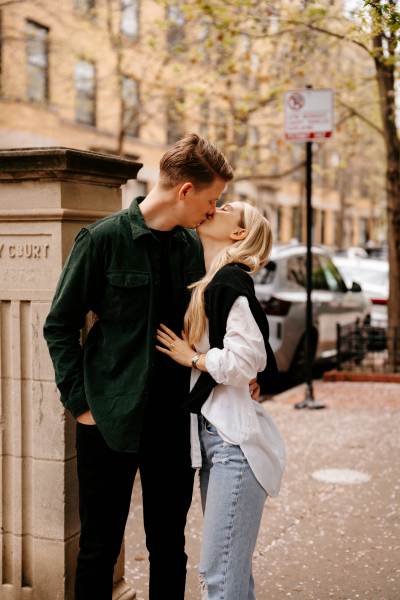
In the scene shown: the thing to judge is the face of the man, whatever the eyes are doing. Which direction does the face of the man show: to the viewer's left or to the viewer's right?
to the viewer's right

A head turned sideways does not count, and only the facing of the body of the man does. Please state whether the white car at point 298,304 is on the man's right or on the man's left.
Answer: on the man's left

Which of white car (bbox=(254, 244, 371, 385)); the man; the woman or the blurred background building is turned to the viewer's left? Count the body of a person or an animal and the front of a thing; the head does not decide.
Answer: the woman

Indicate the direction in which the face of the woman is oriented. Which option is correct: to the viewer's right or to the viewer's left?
to the viewer's left

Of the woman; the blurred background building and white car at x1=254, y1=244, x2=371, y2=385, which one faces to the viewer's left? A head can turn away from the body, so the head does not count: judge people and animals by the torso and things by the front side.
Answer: the woman

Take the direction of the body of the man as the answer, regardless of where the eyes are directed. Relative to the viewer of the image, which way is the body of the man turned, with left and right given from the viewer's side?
facing the viewer and to the right of the viewer

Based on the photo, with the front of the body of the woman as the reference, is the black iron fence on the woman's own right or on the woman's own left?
on the woman's own right

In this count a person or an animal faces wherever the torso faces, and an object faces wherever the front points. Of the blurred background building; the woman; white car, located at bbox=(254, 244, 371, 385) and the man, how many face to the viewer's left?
1

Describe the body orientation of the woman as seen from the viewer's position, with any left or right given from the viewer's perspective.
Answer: facing to the left of the viewer
